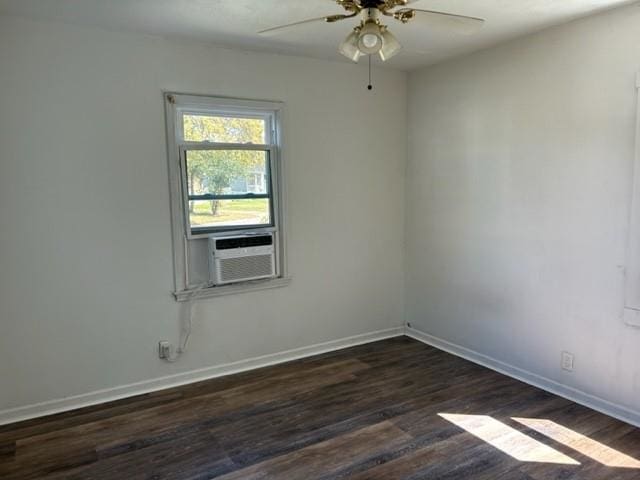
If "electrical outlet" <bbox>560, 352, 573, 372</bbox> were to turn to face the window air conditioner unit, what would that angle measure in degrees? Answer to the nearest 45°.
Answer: approximately 45° to its right

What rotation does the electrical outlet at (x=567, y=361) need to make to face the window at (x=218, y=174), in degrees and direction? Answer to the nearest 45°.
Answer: approximately 45° to its right

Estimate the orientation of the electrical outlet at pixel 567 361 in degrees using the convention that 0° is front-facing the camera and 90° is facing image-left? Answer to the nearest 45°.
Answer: approximately 45°
